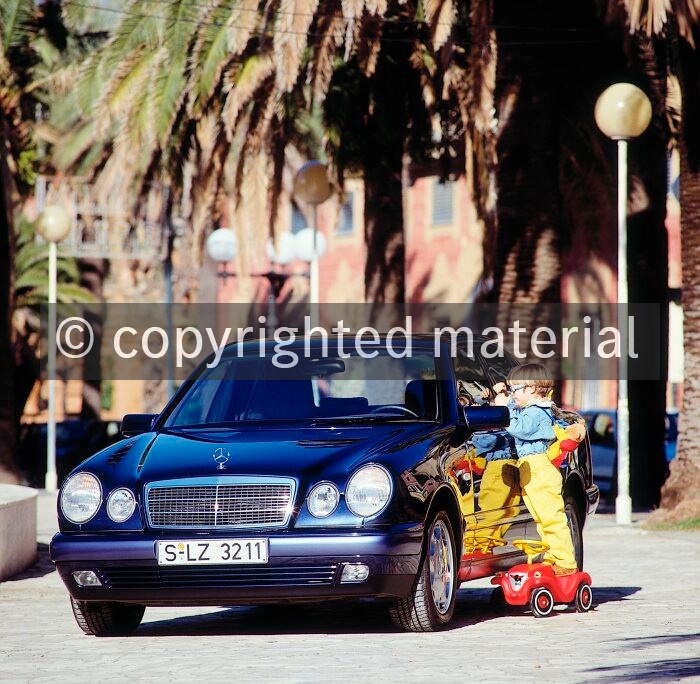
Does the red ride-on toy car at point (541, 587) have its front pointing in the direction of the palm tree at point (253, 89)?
no

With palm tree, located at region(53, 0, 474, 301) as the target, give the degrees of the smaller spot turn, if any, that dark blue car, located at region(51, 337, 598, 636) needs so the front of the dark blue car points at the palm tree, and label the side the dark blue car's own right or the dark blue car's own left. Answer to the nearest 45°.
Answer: approximately 135° to the dark blue car's own right

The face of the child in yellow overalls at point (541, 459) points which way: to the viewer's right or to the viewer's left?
to the viewer's left

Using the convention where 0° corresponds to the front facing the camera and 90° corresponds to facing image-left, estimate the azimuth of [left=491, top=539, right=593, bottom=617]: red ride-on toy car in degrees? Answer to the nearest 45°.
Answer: approximately 45°

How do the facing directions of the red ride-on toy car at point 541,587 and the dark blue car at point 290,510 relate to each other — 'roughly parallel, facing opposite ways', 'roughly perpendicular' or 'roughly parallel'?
roughly parallel

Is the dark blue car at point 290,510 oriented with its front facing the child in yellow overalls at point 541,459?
no

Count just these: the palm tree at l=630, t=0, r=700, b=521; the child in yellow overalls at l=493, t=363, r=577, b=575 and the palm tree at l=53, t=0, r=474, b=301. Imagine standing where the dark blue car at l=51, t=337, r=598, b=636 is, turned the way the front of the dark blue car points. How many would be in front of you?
0

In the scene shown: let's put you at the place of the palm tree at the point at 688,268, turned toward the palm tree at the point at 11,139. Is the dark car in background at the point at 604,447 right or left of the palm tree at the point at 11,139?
right

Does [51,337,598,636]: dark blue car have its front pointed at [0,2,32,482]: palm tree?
no

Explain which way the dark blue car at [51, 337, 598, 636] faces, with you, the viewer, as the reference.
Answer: facing the viewer and to the left of the viewer

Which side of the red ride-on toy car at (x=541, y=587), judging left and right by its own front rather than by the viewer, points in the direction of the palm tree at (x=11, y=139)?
right

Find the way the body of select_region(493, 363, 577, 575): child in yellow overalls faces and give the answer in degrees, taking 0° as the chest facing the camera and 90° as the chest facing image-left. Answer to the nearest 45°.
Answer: approximately 90°
